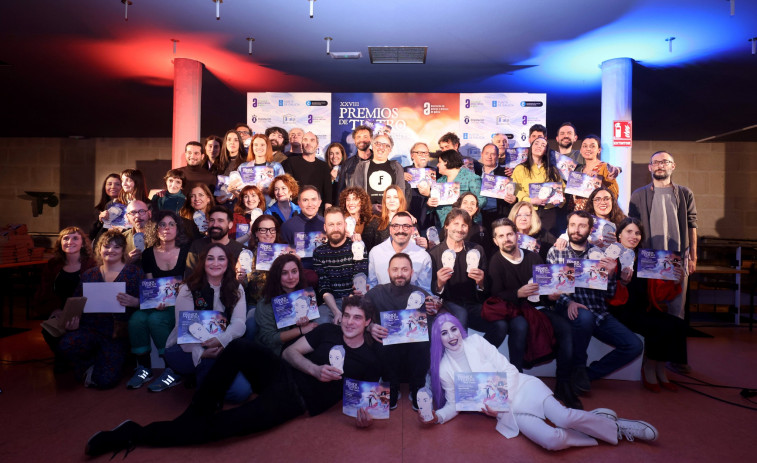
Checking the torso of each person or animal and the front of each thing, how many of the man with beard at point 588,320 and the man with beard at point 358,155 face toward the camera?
2

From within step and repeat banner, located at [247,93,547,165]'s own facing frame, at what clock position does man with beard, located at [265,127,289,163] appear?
The man with beard is roughly at 2 o'clock from the step and repeat banner.

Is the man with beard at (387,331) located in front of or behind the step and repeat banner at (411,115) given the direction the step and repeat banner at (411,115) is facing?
in front

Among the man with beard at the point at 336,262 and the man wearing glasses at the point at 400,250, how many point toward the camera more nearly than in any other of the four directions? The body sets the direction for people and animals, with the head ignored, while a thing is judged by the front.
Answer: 2

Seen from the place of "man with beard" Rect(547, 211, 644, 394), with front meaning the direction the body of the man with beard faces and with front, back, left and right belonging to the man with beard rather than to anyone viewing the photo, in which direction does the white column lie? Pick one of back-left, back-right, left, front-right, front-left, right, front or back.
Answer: back

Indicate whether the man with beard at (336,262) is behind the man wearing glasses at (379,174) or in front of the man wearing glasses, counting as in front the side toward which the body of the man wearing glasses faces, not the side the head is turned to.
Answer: in front

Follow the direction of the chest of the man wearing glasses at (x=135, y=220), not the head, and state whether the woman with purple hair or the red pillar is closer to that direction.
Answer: the woman with purple hair

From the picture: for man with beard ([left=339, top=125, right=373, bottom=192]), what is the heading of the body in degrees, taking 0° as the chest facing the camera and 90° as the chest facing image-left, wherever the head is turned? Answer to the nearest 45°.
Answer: approximately 0°

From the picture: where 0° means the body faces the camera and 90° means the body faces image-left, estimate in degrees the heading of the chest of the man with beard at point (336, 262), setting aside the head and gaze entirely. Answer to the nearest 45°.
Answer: approximately 0°
